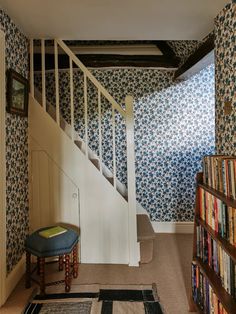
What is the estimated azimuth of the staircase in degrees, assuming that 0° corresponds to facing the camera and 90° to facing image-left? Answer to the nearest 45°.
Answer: approximately 270°

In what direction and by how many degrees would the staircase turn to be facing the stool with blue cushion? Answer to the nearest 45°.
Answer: approximately 135° to its right

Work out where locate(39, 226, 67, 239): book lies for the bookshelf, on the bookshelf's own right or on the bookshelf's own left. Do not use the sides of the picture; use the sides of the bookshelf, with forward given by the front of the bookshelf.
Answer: on the bookshelf's own right

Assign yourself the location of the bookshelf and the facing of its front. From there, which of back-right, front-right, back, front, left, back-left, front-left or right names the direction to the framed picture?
front-right

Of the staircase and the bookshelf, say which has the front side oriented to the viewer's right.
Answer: the staircase

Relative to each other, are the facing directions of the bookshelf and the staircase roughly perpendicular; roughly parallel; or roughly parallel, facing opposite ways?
roughly parallel, facing opposite ways

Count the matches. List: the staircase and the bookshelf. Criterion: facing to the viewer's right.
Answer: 1

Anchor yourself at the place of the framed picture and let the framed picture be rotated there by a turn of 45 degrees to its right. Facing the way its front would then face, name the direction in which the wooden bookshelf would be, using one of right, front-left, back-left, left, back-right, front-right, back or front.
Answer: front-left

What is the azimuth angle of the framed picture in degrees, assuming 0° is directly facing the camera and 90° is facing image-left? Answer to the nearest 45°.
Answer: approximately 315°

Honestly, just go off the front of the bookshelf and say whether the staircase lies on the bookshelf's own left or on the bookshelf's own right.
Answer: on the bookshelf's own right

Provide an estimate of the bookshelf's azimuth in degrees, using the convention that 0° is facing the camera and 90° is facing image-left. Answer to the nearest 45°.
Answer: approximately 45°
